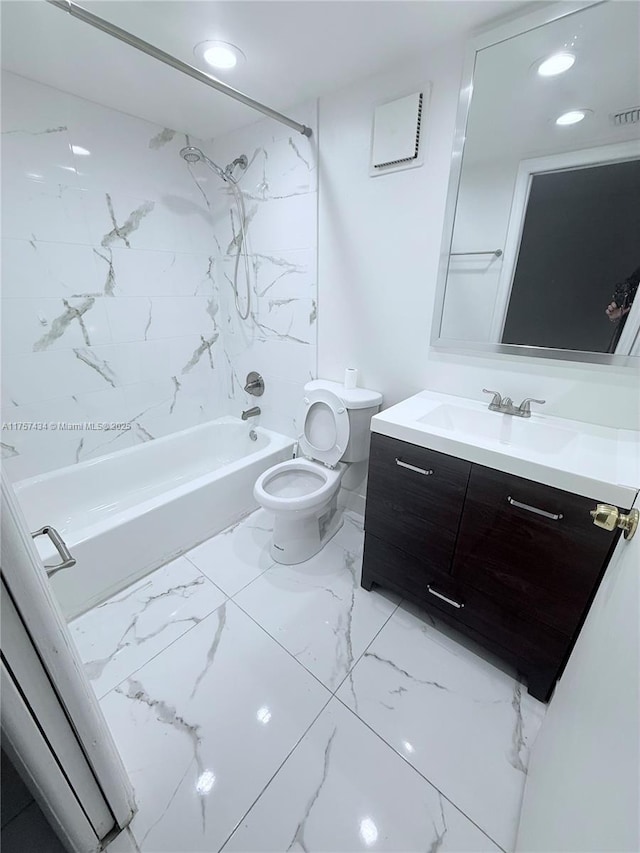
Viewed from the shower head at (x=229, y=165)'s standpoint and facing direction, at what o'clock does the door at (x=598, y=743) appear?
The door is roughly at 10 o'clock from the shower head.

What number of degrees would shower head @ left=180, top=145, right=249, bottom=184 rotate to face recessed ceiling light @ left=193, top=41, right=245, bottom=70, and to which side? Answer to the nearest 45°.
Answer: approximately 45° to its left

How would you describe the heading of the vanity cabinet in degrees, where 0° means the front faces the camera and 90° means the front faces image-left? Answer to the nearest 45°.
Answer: approximately 45°

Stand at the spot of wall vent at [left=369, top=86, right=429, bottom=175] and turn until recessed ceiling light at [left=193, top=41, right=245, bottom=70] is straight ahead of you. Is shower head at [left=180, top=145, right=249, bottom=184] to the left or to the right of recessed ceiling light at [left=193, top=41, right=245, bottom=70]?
right
